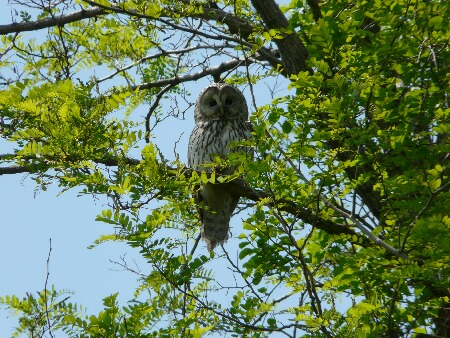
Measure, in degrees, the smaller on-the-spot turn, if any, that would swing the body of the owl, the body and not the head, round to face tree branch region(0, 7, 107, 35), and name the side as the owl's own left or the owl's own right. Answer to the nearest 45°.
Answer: approximately 90° to the owl's own right

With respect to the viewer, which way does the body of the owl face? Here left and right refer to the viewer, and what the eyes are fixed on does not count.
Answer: facing the viewer
